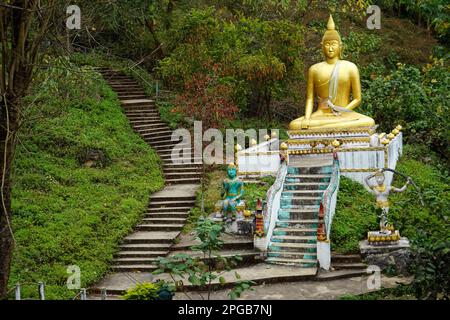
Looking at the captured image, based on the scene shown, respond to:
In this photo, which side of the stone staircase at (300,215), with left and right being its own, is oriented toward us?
front

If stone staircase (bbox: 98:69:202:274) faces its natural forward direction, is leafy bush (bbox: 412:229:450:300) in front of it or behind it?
in front

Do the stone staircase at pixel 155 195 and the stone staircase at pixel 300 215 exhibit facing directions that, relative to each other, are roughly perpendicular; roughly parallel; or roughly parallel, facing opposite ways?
roughly parallel

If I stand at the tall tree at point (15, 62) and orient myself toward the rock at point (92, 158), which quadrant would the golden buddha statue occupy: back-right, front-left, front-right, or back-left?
front-right

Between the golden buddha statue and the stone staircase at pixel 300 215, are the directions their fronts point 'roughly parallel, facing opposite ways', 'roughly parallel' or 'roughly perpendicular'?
roughly parallel

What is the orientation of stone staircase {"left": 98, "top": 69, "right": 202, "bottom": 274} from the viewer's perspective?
toward the camera

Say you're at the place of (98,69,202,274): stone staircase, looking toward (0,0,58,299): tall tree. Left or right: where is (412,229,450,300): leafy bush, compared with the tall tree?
left

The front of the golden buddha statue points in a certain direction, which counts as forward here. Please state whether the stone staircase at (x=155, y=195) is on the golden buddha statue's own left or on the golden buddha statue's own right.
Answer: on the golden buddha statue's own right

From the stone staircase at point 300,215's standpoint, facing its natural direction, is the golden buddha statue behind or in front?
behind

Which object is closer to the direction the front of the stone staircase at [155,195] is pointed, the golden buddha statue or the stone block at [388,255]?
the stone block

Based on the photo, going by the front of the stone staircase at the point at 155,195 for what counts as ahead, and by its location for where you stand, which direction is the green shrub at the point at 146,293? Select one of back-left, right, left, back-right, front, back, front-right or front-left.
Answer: front

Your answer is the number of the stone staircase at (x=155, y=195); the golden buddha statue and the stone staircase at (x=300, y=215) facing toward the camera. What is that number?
3

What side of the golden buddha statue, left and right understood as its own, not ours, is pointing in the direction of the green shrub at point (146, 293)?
front

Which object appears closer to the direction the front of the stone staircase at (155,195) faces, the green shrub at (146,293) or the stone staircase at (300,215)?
the green shrub
